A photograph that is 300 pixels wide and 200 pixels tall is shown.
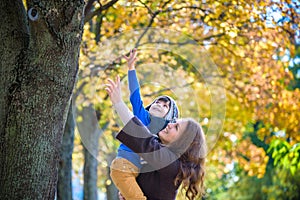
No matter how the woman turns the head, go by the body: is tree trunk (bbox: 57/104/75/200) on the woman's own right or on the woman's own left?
on the woman's own right

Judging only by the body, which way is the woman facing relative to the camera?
to the viewer's left

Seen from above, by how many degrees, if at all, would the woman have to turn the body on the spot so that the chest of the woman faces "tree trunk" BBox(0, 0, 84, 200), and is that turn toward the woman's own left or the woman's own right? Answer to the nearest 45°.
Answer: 0° — they already face it
